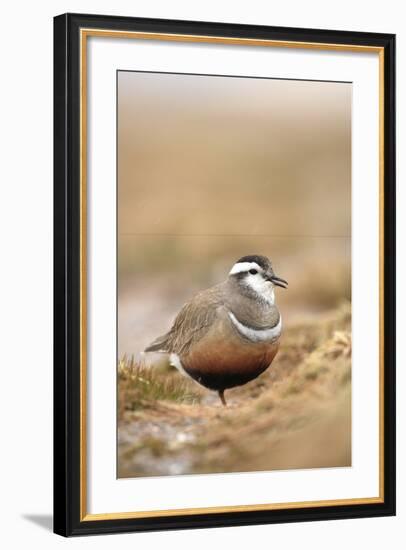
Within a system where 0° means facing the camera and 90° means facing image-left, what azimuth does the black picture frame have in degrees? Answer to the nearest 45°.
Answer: approximately 315°
